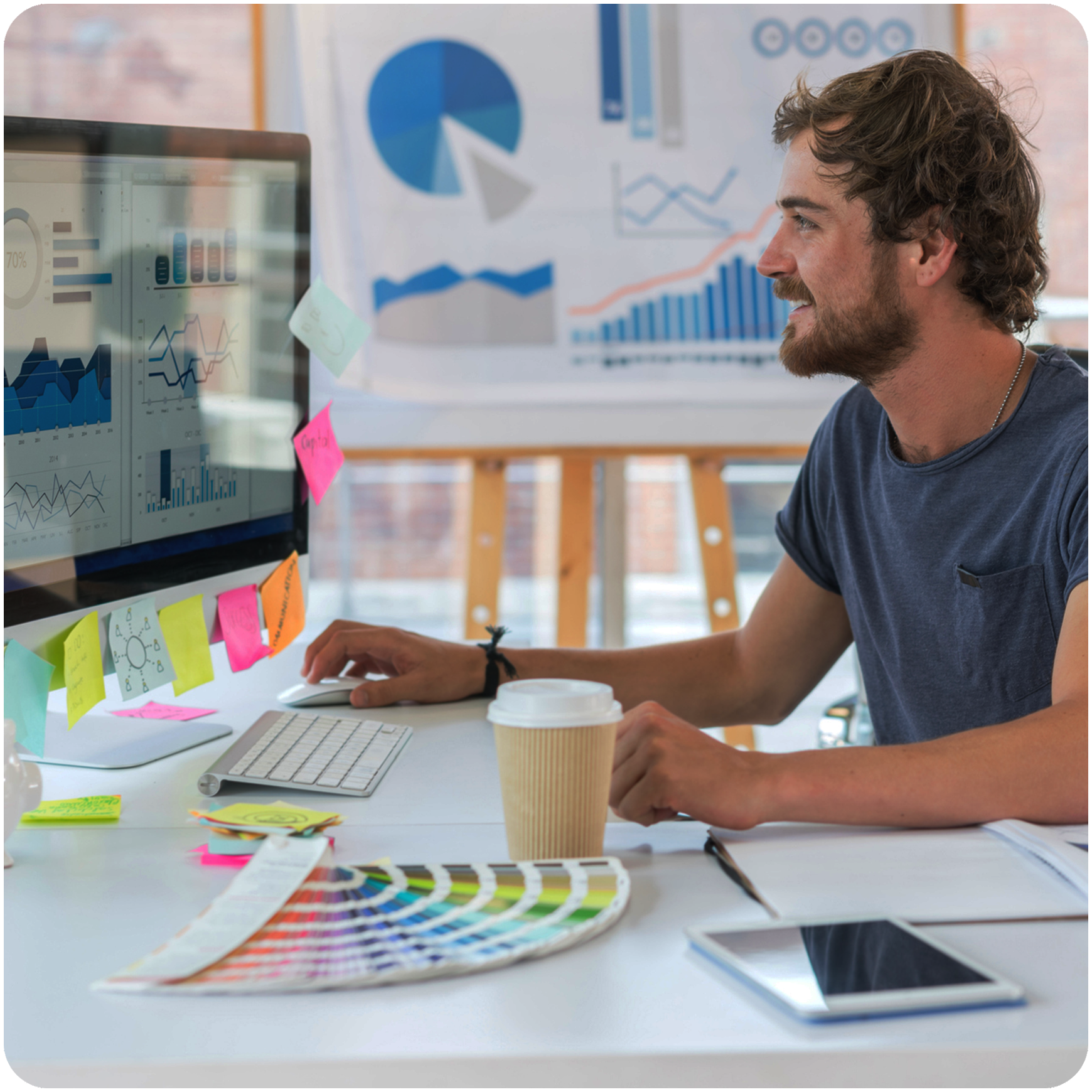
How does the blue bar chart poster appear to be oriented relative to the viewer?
toward the camera

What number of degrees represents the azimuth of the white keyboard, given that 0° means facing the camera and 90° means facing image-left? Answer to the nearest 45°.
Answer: approximately 270°

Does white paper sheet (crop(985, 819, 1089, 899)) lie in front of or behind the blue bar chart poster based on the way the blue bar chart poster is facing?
in front

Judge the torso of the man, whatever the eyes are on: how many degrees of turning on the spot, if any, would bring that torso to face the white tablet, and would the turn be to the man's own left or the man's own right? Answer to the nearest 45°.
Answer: approximately 45° to the man's own left

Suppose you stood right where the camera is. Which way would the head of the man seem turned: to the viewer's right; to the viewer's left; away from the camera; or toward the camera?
to the viewer's left

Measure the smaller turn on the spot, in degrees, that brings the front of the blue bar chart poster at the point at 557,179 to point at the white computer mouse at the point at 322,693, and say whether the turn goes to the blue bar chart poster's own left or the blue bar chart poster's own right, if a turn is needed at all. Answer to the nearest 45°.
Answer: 0° — it already faces it

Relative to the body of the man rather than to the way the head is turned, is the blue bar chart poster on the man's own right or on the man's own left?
on the man's own right

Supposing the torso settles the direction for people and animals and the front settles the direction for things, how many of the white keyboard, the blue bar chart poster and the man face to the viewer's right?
1

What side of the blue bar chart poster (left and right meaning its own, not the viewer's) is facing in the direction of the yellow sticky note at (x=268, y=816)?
front

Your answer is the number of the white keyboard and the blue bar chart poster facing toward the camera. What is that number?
1

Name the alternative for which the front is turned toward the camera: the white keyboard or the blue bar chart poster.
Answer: the blue bar chart poster

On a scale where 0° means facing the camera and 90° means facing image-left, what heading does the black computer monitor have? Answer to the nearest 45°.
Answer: approximately 315°

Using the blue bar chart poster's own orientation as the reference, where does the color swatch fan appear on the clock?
The color swatch fan is roughly at 12 o'clock from the blue bar chart poster.
